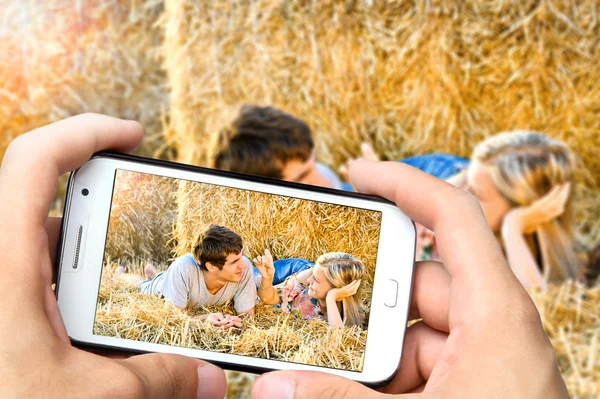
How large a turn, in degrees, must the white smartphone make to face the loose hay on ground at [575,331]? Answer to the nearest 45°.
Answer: approximately 135° to its left

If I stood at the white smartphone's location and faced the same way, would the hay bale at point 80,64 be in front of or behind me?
behind

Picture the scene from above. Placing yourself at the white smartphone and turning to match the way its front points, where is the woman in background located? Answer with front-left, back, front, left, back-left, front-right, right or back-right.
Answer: back-left

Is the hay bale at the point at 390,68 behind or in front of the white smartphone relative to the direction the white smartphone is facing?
behind

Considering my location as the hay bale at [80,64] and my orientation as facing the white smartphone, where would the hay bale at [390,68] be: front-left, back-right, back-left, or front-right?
front-left

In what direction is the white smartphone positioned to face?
toward the camera
